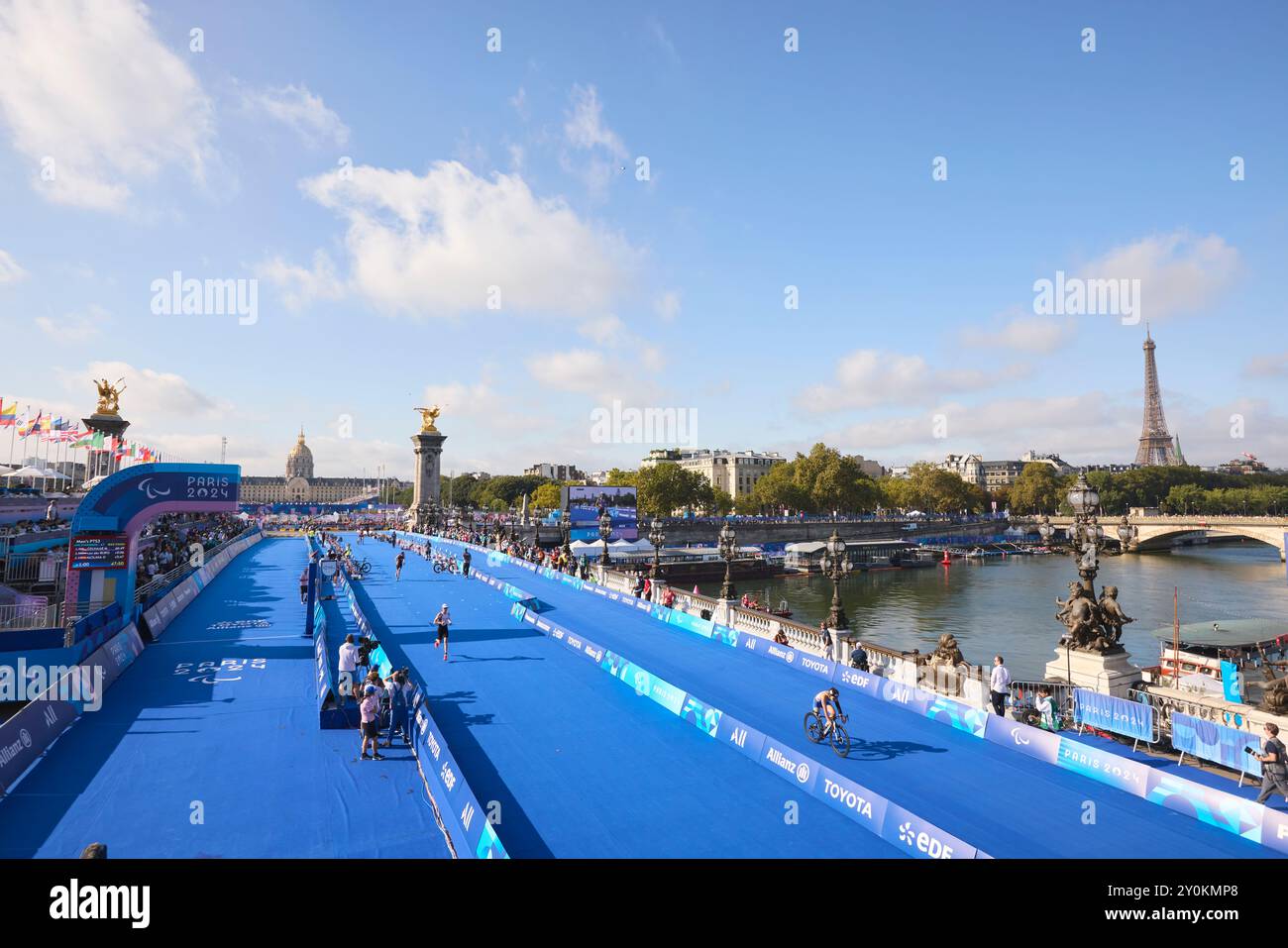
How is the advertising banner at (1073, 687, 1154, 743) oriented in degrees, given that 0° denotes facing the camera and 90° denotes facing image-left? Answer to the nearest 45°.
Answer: approximately 45°

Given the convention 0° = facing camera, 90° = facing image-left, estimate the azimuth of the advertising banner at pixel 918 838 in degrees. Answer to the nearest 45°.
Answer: approximately 45°

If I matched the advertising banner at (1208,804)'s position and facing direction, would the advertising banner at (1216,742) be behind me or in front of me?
behind

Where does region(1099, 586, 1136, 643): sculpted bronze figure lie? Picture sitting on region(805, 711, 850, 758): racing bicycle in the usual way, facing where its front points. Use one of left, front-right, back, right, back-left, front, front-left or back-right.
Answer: left

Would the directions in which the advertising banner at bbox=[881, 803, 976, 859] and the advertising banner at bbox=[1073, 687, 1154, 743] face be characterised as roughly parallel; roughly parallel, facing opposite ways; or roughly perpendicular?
roughly parallel

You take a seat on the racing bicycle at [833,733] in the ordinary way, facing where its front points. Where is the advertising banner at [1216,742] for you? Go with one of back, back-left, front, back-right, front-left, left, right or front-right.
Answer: front-left

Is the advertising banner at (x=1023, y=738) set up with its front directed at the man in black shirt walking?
no

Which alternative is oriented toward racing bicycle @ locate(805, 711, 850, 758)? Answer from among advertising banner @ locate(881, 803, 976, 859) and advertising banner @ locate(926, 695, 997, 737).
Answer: advertising banner @ locate(926, 695, 997, 737)

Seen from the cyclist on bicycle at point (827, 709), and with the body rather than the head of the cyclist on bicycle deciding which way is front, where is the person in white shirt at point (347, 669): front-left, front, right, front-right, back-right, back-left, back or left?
back-right

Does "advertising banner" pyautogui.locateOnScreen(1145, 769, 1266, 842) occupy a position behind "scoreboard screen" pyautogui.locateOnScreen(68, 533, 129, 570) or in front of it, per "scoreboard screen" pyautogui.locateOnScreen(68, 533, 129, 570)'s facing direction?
in front

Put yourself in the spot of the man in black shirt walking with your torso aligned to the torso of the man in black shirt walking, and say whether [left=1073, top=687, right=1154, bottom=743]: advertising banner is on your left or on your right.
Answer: on your right

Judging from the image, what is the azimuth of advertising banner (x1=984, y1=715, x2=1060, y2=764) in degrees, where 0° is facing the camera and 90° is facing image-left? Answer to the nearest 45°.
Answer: approximately 45°

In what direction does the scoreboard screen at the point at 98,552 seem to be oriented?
toward the camera

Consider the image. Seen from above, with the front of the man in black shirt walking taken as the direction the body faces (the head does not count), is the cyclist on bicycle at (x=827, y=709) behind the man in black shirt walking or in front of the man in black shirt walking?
in front

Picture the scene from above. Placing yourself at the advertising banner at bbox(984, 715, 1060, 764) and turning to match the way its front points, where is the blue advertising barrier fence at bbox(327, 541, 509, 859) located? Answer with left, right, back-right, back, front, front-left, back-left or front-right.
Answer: front

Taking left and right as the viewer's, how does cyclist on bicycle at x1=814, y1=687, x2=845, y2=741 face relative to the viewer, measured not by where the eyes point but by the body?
facing the viewer and to the right of the viewer

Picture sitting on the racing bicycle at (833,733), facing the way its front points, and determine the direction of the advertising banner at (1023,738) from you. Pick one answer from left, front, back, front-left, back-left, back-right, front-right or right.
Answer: front-left

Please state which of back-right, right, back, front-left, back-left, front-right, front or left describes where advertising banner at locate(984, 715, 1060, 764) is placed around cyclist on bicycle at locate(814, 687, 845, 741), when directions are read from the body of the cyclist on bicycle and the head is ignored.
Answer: front-left
